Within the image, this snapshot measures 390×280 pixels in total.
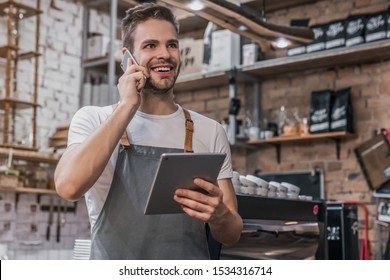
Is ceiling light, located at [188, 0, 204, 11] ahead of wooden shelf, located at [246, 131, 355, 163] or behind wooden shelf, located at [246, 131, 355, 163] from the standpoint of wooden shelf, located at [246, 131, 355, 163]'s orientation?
ahead

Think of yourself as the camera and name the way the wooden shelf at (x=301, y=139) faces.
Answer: facing the viewer and to the left of the viewer

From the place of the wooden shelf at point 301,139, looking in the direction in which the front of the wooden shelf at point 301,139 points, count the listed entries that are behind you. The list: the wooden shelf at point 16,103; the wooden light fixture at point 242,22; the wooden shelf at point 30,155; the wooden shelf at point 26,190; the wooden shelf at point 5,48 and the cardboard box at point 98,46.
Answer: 0

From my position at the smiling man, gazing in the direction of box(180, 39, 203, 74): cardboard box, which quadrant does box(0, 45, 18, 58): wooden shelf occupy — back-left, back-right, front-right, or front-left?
front-left

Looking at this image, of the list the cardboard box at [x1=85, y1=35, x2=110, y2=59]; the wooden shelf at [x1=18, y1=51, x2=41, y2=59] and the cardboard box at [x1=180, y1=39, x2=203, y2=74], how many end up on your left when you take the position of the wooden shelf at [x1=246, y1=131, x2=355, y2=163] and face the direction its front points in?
0

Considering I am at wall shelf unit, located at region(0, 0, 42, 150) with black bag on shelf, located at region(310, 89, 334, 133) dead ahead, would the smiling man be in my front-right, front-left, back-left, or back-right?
front-right

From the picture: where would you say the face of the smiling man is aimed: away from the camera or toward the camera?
toward the camera

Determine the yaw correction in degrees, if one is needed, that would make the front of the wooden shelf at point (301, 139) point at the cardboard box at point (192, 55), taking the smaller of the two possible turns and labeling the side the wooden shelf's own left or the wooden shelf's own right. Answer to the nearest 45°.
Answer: approximately 45° to the wooden shelf's own right

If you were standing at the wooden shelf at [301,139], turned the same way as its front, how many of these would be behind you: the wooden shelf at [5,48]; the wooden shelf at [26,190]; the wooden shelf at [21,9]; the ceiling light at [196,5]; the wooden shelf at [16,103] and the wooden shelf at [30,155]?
0

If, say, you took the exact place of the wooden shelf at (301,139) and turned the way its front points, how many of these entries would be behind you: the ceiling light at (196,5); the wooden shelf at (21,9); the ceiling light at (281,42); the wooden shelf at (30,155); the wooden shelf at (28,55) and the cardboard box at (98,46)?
0

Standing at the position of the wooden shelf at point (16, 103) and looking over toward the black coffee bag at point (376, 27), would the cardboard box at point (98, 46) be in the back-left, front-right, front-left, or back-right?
front-left
